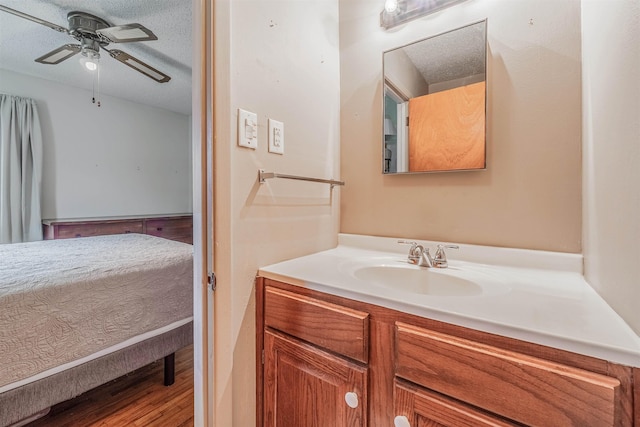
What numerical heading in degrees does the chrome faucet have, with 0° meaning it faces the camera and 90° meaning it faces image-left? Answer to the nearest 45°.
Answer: approximately 45°

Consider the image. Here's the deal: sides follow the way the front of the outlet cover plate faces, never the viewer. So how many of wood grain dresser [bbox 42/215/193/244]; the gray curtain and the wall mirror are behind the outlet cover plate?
2

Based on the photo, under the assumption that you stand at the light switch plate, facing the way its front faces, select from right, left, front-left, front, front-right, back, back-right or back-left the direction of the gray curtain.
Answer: back

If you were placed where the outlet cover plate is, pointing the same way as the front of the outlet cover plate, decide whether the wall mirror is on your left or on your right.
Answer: on your left
